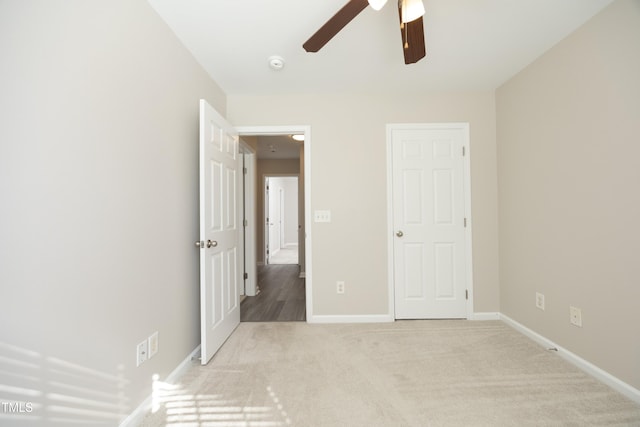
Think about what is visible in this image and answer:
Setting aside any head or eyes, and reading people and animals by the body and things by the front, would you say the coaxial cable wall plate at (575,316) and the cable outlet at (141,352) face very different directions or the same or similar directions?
very different directions

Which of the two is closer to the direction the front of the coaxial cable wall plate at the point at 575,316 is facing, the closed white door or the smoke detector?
the smoke detector

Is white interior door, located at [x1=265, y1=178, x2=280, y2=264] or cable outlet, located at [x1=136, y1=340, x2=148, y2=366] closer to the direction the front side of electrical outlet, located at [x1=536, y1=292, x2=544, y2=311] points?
the cable outlet

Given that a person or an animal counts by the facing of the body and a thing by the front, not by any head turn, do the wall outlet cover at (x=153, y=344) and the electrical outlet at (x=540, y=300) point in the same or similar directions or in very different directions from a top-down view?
very different directions

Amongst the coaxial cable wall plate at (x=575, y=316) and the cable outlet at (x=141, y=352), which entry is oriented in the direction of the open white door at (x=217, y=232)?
the coaxial cable wall plate at (x=575, y=316)

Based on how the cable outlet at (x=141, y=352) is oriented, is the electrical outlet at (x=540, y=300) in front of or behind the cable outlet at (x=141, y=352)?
in front
